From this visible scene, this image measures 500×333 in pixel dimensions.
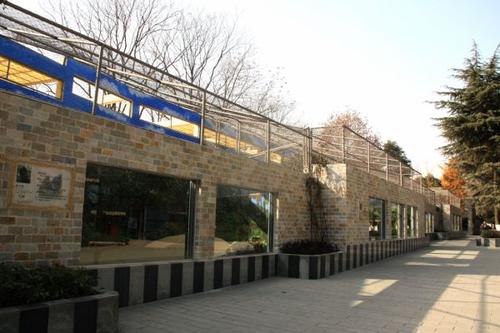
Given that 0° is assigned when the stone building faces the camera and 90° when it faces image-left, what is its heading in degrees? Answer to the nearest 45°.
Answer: approximately 315°

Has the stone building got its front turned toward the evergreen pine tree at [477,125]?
no

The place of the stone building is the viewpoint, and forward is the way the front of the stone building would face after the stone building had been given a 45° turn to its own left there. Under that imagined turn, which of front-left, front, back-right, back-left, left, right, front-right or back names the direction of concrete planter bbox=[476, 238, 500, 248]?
front-left

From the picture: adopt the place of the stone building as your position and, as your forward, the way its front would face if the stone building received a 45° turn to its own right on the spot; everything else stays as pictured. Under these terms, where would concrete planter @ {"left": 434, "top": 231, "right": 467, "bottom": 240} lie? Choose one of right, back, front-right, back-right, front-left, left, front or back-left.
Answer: back-left
